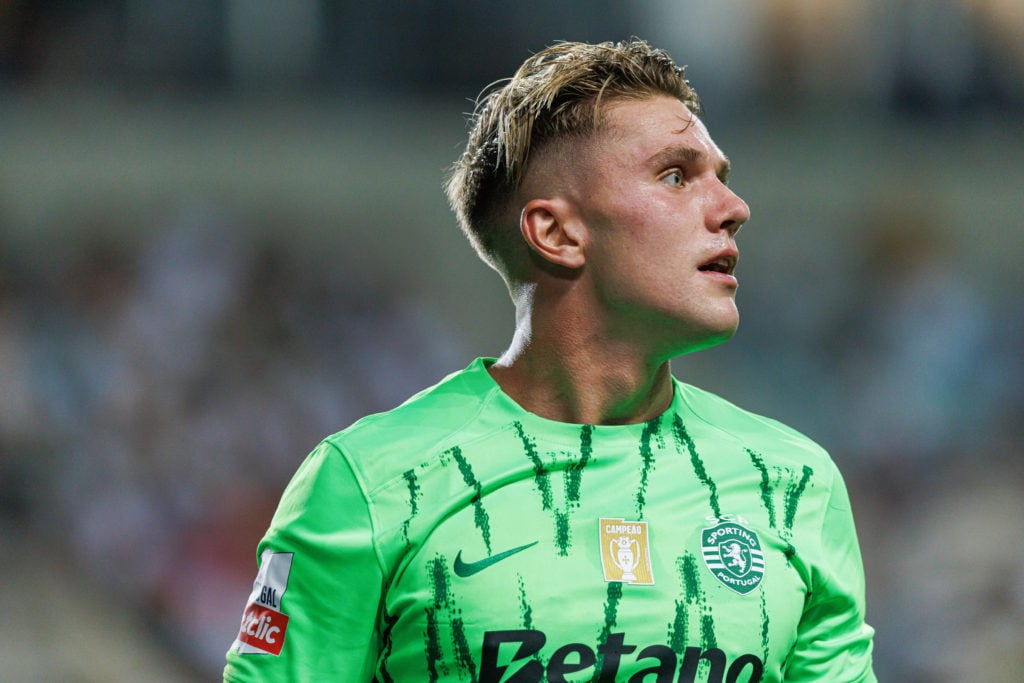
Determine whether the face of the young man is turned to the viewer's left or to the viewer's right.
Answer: to the viewer's right

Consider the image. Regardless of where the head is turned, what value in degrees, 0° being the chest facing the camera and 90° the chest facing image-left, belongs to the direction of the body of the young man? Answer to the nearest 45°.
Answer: approximately 315°
